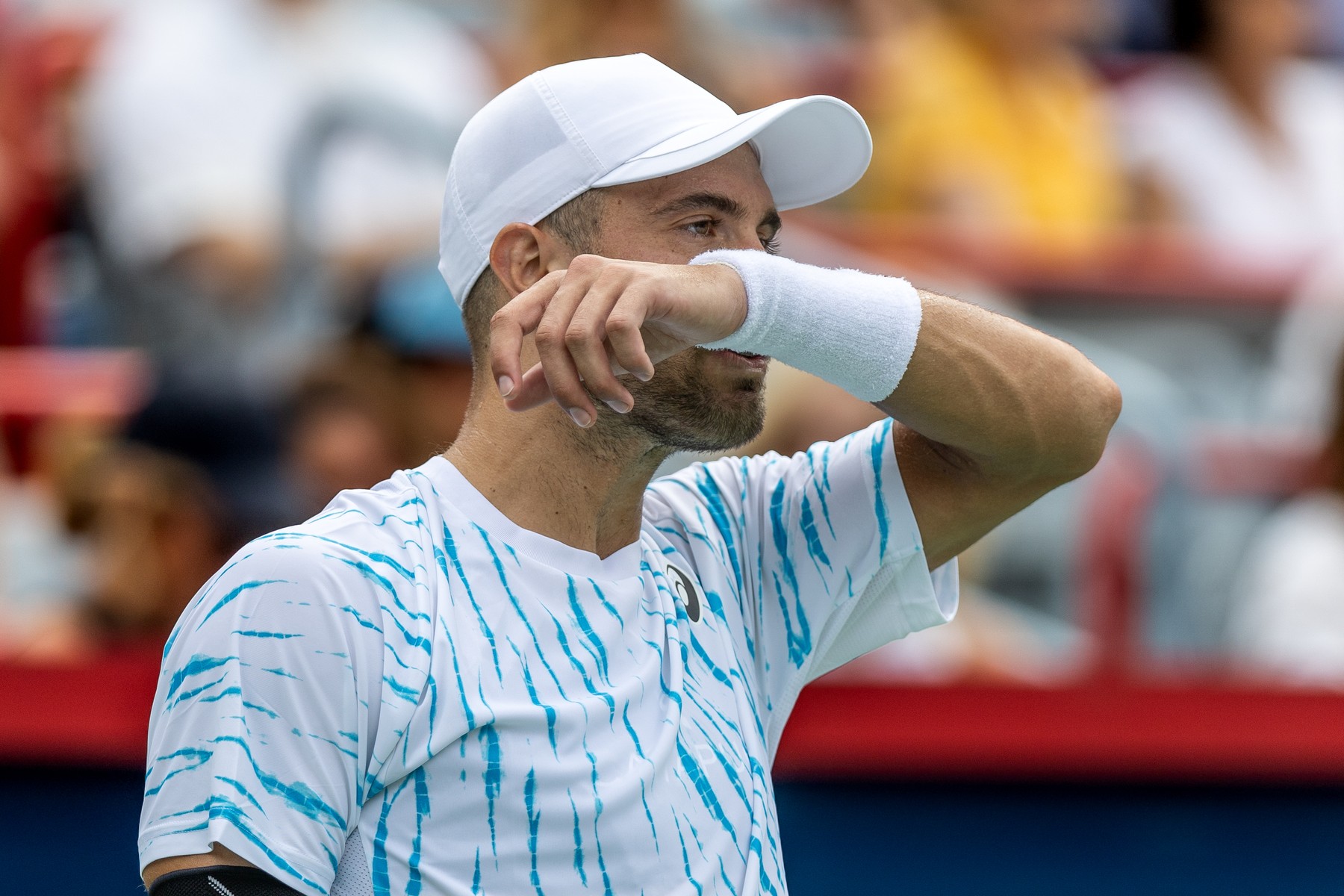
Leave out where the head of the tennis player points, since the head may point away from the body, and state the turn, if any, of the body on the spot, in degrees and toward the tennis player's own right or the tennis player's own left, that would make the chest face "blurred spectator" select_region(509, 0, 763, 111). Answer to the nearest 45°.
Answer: approximately 135° to the tennis player's own left

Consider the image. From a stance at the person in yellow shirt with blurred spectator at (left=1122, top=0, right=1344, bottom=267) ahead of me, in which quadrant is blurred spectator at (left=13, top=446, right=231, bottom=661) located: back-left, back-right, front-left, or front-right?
back-right

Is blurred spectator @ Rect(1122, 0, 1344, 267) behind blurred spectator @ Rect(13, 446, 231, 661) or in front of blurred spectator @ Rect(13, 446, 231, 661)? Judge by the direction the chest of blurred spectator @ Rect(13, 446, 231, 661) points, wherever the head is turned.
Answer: behind

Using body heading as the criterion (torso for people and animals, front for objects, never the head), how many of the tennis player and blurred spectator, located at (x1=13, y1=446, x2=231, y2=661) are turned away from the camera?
0

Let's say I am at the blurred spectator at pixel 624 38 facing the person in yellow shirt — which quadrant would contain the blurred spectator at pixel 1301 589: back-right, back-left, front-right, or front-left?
front-right

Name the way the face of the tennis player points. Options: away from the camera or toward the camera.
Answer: toward the camera

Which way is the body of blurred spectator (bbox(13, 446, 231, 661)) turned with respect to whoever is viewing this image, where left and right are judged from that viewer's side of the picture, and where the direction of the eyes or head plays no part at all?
facing the viewer and to the left of the viewer

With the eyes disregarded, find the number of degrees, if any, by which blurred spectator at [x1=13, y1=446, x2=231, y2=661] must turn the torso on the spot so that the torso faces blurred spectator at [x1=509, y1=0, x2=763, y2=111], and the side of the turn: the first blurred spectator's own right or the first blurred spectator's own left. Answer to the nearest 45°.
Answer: approximately 180°

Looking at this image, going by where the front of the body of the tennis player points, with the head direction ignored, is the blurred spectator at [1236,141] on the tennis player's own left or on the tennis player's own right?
on the tennis player's own left

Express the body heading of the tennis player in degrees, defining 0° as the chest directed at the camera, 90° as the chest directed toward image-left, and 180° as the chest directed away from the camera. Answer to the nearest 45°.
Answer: approximately 315°

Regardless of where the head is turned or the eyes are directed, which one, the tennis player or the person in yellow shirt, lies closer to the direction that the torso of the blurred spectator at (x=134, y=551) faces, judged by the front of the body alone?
the tennis player

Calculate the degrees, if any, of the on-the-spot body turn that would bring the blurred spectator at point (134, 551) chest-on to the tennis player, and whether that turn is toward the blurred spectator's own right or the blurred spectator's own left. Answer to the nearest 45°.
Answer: approximately 45° to the blurred spectator's own left

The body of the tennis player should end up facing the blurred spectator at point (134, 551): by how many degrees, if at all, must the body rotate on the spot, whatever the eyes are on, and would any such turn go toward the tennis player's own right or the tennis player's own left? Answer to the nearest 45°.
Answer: approximately 180°

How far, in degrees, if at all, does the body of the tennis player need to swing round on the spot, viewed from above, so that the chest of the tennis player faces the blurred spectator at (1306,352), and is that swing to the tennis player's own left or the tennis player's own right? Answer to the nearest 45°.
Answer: approximately 90° to the tennis player's own left

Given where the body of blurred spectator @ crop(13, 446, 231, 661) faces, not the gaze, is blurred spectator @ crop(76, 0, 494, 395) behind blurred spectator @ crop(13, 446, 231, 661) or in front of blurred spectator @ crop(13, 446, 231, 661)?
behind

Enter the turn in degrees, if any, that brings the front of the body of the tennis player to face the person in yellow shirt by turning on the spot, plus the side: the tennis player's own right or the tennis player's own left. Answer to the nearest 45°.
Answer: approximately 135° to the tennis player's own left
